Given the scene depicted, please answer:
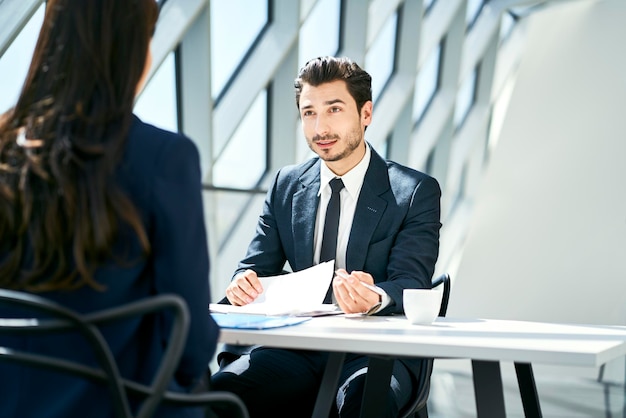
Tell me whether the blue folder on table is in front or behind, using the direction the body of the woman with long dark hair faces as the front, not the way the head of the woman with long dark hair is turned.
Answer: in front

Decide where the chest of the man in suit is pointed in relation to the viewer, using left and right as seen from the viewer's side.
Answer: facing the viewer and to the left of the viewer

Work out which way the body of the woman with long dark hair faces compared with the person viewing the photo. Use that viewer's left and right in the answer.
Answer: facing away from the viewer and to the right of the viewer

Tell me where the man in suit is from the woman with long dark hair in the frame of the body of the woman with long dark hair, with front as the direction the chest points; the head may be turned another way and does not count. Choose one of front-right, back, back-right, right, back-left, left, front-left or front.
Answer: front

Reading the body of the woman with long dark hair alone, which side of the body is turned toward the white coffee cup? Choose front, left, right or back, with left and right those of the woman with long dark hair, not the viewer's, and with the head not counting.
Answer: front

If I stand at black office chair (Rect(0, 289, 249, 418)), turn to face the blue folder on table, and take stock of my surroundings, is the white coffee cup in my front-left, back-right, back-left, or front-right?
front-right

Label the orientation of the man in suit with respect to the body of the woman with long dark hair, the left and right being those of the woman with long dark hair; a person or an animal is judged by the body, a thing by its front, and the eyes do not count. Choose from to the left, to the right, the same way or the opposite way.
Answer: the opposite way

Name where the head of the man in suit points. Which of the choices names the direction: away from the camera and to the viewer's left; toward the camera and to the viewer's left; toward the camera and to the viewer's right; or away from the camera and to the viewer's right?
toward the camera and to the viewer's left

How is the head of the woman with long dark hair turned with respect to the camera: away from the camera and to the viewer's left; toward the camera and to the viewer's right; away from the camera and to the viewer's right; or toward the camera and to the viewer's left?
away from the camera and to the viewer's right
